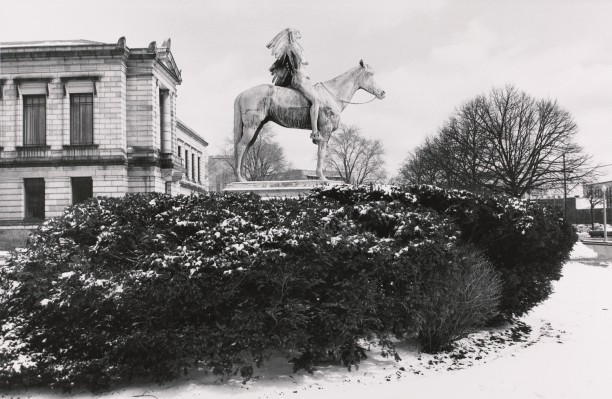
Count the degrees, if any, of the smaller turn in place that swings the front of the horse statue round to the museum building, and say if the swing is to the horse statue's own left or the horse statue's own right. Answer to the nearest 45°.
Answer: approximately 135° to the horse statue's own left

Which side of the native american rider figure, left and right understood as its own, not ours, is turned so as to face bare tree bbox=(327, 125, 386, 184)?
left

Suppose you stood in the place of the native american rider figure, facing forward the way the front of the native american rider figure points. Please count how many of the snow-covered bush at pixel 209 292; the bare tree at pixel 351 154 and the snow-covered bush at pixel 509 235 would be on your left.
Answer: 1

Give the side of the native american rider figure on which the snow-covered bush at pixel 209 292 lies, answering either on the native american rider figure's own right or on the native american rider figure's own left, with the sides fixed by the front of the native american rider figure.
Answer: on the native american rider figure's own right

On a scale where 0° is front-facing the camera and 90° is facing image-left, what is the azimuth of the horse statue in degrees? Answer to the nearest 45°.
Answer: approximately 270°

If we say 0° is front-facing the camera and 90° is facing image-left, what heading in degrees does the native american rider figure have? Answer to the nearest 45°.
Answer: approximately 270°
